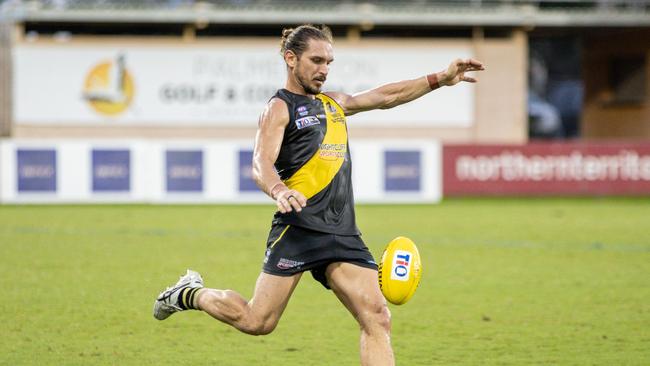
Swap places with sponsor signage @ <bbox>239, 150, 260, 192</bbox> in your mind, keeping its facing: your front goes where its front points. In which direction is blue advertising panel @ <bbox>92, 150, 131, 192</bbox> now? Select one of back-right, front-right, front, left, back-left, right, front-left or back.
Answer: right

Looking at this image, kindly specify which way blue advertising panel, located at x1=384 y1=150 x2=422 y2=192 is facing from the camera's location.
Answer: facing the viewer

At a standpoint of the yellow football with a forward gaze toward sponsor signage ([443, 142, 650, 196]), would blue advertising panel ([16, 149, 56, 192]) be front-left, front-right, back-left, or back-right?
front-left

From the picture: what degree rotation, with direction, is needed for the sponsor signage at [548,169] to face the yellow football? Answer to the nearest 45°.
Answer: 0° — it already faces it

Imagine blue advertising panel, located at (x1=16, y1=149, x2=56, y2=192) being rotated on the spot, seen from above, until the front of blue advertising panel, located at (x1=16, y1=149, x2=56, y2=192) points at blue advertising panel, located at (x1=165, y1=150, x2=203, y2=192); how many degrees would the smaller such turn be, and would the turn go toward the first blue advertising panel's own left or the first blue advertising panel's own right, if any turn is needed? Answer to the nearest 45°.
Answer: approximately 90° to the first blue advertising panel's own left

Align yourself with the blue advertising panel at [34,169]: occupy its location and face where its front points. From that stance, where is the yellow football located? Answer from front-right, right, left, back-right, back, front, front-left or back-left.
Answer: front

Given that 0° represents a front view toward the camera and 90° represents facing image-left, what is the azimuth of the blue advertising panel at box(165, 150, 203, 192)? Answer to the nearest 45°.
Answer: approximately 0°

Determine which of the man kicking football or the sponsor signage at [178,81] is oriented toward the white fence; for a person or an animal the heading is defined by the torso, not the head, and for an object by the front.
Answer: the sponsor signage

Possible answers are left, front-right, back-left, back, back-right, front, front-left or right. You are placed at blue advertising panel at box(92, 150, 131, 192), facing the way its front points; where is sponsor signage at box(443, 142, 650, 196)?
left

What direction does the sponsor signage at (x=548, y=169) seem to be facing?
toward the camera

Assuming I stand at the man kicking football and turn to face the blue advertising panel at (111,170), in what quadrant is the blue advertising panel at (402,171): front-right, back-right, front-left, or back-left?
front-right

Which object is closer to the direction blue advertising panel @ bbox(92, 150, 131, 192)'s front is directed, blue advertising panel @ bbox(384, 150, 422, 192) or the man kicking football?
the man kicking football

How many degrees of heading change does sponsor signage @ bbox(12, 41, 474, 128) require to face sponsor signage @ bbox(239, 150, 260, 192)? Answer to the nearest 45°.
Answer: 0° — it already faces it

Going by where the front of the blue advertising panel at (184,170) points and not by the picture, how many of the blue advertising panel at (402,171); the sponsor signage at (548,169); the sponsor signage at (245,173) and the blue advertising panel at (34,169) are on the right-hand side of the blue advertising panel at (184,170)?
1

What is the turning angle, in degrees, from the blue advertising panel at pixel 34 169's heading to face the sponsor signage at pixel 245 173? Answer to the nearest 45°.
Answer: approximately 90° to its left

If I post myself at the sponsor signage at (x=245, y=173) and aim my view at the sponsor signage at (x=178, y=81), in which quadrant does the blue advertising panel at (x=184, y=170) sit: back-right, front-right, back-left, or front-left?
front-left

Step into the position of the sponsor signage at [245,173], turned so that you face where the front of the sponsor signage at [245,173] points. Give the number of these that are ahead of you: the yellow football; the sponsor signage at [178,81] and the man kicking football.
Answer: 2

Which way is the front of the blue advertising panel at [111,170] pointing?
toward the camera
